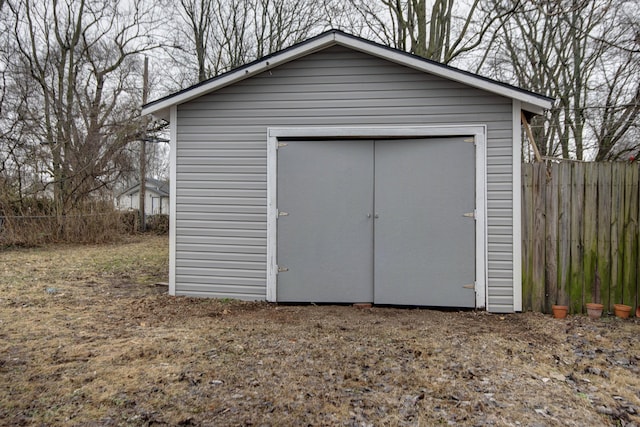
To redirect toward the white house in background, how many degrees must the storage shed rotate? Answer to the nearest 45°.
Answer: approximately 135° to its right

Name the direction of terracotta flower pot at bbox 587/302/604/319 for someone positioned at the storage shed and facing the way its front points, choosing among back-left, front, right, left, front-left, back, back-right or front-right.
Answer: left

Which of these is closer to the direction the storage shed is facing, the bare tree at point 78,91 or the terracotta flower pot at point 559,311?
the terracotta flower pot

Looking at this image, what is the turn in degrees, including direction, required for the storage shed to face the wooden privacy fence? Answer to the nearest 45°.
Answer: approximately 90° to its left

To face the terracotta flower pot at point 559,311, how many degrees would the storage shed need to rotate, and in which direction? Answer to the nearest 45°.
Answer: approximately 90° to its left

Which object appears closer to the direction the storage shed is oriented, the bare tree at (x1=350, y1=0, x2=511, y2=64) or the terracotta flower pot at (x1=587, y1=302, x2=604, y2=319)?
the terracotta flower pot

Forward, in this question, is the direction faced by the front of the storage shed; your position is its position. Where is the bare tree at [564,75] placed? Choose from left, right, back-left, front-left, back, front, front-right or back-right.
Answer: back-left

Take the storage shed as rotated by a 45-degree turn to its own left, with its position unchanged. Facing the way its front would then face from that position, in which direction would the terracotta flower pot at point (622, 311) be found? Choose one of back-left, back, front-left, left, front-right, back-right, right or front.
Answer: front-left

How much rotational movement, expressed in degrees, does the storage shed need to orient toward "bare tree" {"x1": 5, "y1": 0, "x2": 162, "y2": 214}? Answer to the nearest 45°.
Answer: approximately 135° to its right

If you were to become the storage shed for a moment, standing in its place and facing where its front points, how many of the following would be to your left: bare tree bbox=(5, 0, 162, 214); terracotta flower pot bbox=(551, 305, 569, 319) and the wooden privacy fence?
2

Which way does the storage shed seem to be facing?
toward the camera

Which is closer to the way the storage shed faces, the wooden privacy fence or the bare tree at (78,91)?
the wooden privacy fence
